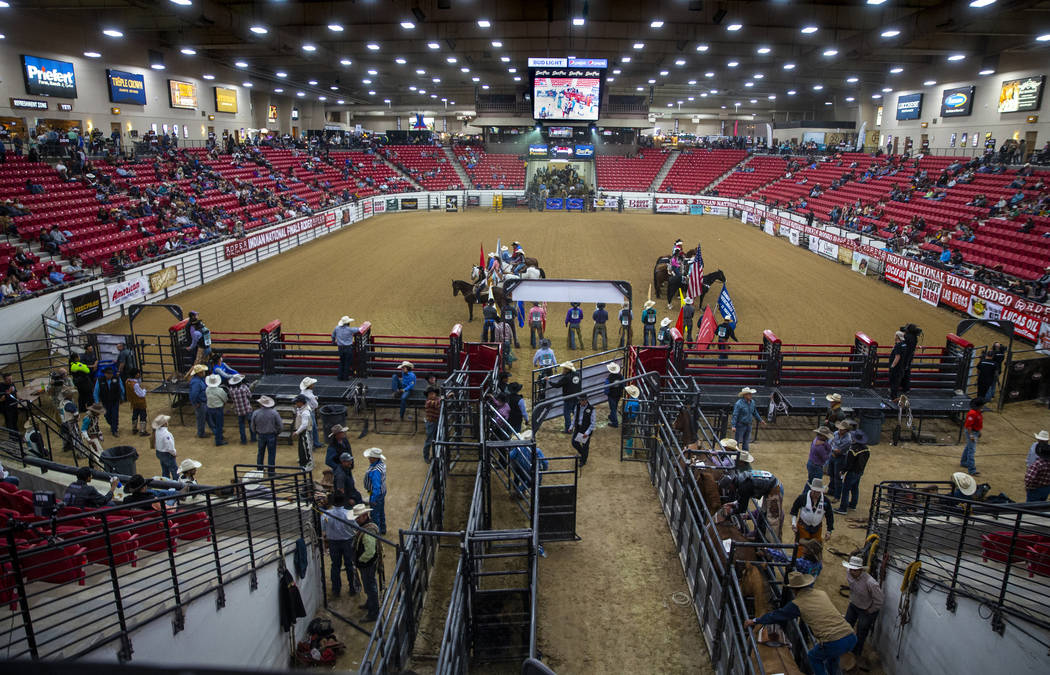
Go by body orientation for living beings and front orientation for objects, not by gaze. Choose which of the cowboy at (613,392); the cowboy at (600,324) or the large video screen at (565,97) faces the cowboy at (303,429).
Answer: the large video screen

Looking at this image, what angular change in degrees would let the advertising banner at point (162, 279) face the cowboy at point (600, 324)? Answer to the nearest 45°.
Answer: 0° — it already faces them

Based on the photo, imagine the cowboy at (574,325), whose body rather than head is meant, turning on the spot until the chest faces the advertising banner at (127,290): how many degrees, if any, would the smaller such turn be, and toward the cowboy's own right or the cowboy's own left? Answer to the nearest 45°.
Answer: approximately 90° to the cowboy's own left

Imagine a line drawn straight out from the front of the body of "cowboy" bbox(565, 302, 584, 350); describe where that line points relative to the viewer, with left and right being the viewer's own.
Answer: facing away from the viewer

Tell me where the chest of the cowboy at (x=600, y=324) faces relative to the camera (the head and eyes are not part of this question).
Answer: away from the camera

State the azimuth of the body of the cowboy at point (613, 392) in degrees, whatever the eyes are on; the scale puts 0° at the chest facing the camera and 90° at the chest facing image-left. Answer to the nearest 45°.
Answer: approximately 180°

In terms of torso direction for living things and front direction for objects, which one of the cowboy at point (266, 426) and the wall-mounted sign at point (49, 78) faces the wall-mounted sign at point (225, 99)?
the cowboy

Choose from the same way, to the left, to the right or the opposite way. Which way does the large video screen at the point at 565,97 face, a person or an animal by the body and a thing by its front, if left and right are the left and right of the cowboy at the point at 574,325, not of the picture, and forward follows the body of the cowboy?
the opposite way

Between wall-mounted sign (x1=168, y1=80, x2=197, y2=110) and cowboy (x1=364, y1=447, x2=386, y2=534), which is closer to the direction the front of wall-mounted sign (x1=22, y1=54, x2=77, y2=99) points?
the cowboy

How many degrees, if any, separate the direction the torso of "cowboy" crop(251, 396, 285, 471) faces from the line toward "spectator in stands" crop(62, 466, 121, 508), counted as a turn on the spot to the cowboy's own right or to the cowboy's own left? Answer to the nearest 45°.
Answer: approximately 135° to the cowboy's own left

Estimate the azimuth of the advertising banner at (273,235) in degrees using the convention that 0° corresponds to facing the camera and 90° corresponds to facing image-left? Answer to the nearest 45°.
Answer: approximately 315°

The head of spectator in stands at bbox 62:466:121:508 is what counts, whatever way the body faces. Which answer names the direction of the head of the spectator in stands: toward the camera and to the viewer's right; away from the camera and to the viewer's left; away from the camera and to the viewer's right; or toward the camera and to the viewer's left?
away from the camera and to the viewer's right

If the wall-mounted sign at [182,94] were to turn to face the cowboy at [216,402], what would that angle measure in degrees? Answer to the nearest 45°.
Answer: approximately 45° to its right

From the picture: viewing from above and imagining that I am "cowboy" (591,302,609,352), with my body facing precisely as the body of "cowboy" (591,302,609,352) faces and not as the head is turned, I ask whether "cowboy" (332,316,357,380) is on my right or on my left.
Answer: on my left

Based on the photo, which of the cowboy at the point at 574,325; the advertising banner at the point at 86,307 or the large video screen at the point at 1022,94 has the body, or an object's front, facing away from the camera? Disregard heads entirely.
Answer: the cowboy

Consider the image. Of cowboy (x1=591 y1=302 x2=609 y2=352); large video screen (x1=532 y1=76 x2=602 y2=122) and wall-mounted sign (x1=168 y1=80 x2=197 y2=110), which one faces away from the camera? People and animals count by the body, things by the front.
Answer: the cowboy

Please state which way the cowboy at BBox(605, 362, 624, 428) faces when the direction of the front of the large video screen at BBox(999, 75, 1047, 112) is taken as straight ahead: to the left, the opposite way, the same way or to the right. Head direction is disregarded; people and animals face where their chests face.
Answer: to the right
